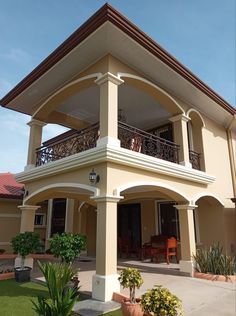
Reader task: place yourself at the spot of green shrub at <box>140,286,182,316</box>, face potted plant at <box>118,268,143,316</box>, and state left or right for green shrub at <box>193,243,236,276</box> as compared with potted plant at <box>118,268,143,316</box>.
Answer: right

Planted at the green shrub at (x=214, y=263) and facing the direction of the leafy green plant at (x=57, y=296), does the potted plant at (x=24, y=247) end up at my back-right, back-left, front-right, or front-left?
front-right

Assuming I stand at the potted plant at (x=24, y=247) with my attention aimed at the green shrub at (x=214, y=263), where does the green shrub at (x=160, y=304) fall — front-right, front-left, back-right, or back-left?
front-right
